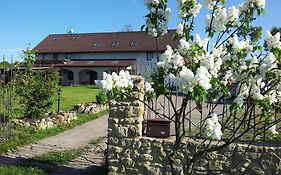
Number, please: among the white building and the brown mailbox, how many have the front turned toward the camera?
2

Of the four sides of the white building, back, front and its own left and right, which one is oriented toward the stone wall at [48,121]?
front

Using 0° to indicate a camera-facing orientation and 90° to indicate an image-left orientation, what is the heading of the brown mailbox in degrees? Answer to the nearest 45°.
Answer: approximately 0°

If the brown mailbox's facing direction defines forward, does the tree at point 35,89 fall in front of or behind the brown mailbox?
behind

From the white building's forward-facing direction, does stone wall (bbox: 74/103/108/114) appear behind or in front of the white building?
in front

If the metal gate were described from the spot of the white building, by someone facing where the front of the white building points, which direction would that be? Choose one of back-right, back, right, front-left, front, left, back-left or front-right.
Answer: front

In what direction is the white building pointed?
toward the camera

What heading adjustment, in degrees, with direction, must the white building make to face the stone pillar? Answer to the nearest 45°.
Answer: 0° — it already faces it

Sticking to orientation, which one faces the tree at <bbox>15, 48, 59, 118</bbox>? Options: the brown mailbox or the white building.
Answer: the white building

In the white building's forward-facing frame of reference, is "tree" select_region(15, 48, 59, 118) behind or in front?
in front

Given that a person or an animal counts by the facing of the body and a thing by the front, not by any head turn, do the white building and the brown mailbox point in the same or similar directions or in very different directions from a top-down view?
same or similar directions
